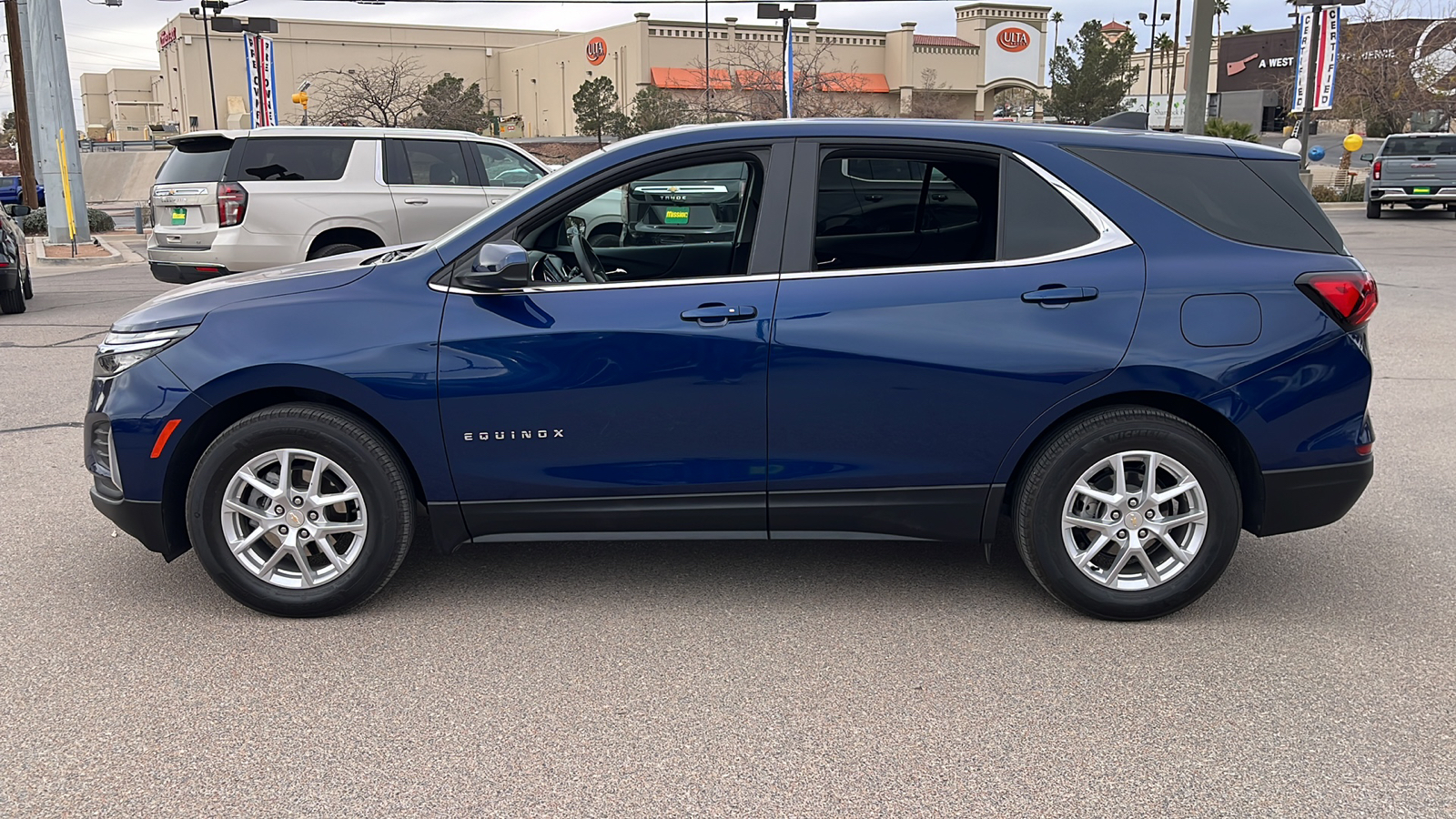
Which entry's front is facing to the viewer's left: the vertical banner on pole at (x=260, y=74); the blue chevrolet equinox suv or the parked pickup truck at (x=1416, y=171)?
the blue chevrolet equinox suv

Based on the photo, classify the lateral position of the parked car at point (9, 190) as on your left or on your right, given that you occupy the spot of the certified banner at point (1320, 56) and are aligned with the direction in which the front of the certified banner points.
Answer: on your right

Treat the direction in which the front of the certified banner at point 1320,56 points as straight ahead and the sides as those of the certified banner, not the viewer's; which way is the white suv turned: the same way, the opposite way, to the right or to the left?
the opposite way

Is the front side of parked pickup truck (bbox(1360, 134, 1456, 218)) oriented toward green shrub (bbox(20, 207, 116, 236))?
no

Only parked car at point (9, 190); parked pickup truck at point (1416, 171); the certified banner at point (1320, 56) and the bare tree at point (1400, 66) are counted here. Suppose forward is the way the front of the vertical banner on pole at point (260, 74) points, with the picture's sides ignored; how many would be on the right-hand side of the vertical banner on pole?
1

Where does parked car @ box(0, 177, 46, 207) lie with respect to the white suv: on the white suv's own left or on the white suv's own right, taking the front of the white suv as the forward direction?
on the white suv's own left

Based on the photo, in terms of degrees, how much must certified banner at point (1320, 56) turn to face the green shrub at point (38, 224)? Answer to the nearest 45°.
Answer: approximately 45° to its right

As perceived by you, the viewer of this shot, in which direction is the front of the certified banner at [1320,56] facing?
facing the viewer

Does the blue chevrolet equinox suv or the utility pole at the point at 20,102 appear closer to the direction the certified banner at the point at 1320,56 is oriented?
the blue chevrolet equinox suv

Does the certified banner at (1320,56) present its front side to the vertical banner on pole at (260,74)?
no

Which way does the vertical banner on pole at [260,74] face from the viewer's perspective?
toward the camera

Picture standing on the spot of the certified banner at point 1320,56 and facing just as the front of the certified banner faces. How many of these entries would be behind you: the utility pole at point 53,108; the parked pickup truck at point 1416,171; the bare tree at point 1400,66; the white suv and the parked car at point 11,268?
1

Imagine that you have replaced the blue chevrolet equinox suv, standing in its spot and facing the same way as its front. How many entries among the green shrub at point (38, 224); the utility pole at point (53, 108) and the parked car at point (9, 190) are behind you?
0

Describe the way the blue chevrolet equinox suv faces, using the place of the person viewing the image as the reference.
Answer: facing to the left of the viewer
